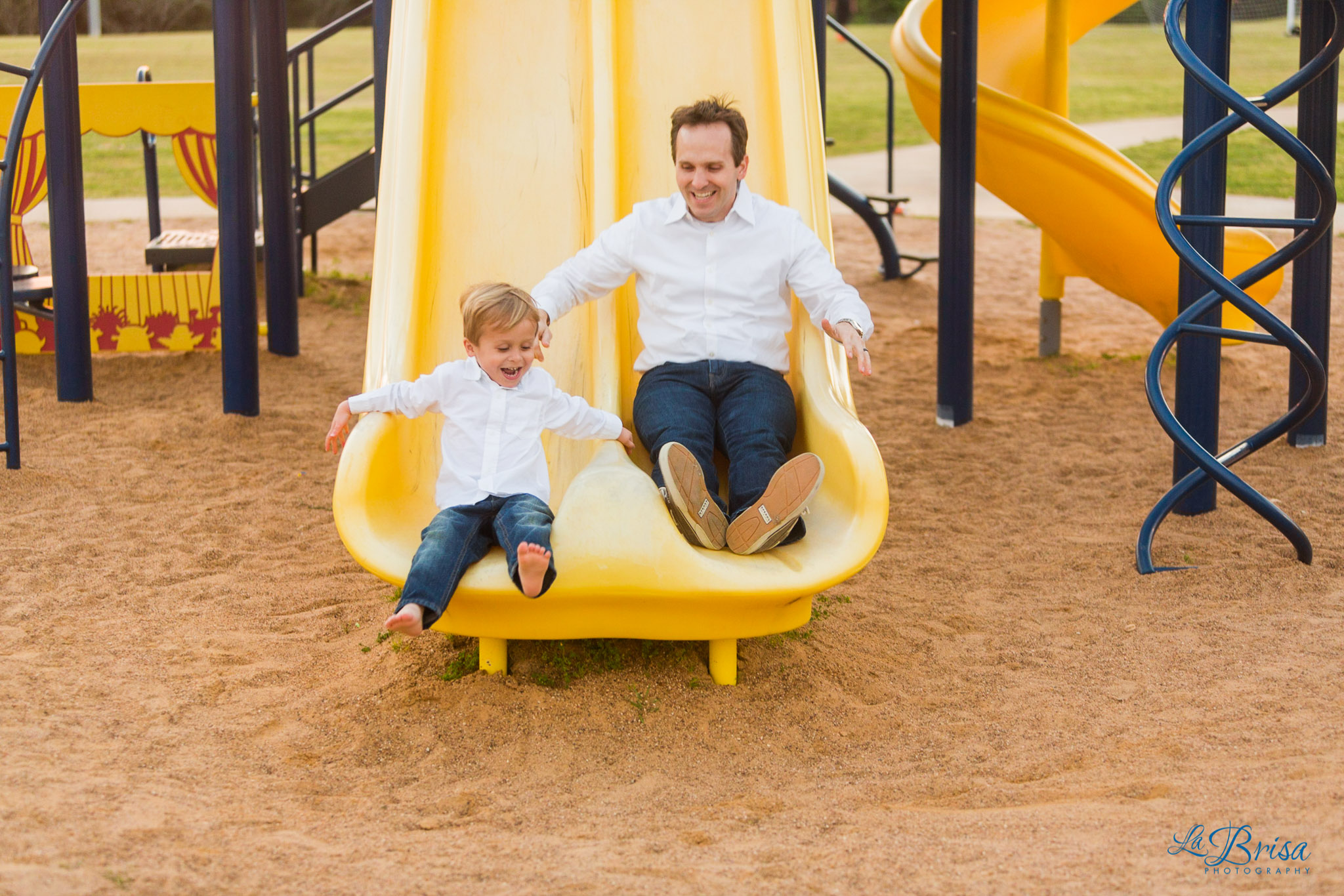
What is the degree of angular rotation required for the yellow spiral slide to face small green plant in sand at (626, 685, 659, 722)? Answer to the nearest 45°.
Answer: approximately 90° to its right

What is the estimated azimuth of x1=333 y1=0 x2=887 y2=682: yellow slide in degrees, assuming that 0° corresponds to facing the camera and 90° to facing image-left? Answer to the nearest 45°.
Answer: approximately 0°

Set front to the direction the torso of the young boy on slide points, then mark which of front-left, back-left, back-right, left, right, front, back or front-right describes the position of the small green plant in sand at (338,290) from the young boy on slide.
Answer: back

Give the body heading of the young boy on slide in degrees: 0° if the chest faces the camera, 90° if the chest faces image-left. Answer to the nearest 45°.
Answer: approximately 0°
